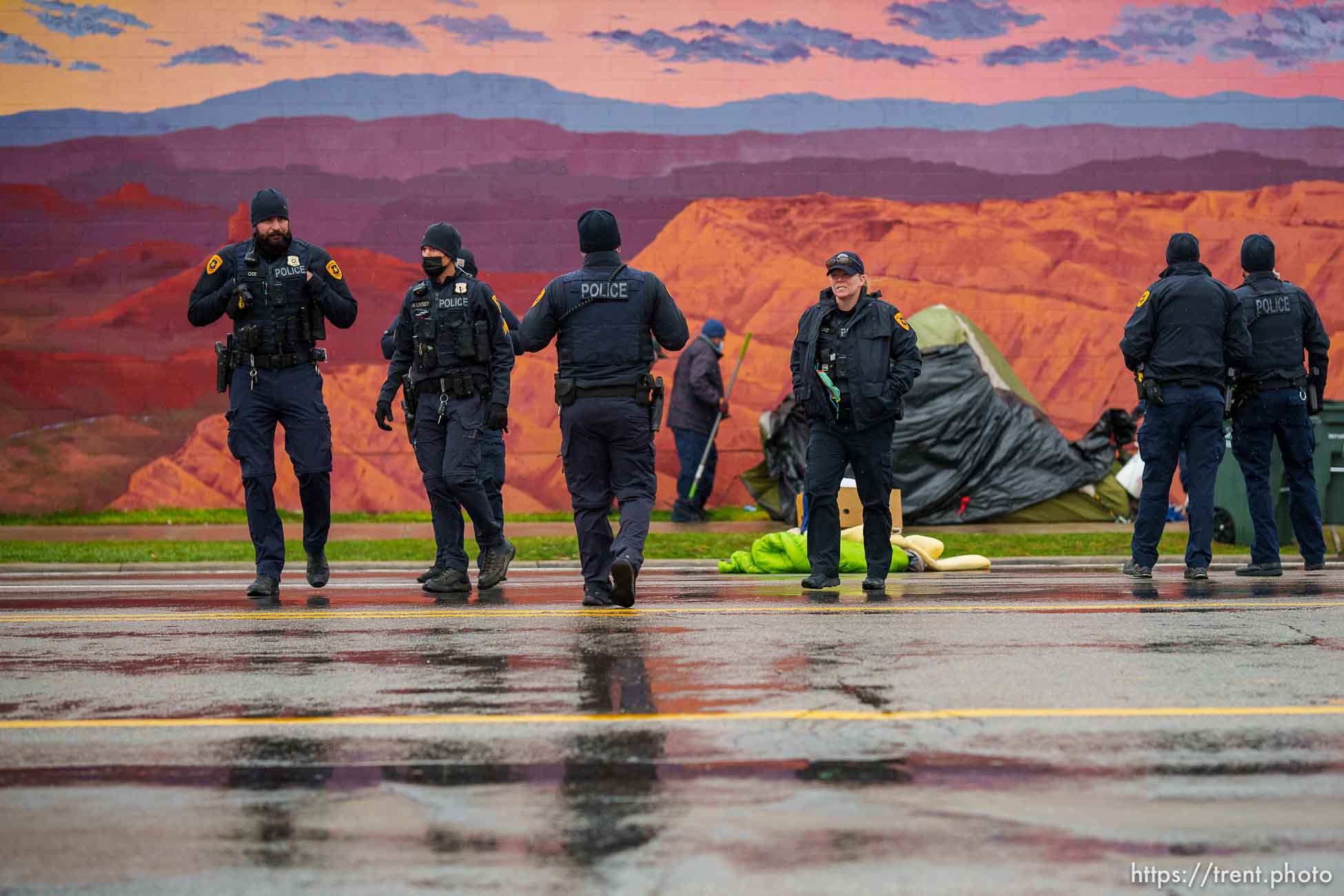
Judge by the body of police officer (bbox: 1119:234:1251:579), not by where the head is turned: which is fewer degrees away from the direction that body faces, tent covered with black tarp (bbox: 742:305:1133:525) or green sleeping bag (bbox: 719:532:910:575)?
the tent covered with black tarp

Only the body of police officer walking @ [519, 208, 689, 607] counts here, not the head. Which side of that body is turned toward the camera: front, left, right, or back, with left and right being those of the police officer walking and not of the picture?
back

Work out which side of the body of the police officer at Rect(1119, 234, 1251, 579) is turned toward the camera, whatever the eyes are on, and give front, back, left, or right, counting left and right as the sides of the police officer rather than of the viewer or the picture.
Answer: back

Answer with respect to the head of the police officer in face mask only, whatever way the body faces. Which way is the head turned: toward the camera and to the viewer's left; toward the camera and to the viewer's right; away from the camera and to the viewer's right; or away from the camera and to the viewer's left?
toward the camera and to the viewer's left

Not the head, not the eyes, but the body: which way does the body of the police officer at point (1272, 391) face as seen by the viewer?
away from the camera

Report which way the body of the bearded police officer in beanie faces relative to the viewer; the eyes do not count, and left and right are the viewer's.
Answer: facing the viewer

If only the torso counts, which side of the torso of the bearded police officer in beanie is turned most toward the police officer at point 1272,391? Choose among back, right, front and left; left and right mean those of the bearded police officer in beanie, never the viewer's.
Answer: left

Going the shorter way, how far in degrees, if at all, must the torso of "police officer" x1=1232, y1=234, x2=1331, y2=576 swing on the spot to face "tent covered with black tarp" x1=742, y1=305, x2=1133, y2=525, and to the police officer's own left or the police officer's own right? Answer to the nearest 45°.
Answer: approximately 45° to the police officer's own left
